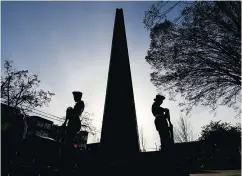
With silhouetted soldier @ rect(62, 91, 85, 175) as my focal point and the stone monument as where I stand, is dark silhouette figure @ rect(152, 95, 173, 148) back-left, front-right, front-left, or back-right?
back-left

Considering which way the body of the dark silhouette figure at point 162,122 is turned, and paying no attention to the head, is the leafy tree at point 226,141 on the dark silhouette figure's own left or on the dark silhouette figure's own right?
on the dark silhouette figure's own left

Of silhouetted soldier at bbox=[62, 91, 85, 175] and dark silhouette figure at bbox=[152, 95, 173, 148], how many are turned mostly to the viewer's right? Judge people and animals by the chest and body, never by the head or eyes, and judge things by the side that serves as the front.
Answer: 1
